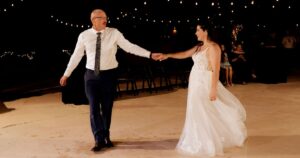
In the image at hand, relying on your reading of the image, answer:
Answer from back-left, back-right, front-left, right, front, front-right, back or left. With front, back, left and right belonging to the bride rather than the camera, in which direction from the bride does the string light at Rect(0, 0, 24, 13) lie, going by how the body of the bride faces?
right

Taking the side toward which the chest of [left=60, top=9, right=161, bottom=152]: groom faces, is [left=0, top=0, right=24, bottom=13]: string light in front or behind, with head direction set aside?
behind

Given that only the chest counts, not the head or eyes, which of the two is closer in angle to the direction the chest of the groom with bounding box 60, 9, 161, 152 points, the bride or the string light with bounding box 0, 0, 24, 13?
the bride

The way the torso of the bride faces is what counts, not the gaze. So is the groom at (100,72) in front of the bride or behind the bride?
in front

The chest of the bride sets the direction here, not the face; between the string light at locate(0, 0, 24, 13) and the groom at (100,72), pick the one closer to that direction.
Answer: the groom

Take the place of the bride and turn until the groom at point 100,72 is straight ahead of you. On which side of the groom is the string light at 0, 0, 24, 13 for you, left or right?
right

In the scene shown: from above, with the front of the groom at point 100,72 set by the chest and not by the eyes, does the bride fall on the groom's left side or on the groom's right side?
on the groom's left side

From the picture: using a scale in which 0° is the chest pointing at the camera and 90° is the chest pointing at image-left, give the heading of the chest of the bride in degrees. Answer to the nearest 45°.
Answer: approximately 45°

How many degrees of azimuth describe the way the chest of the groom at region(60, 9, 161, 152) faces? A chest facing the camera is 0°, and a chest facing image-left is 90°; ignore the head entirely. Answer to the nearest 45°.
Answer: approximately 0°
